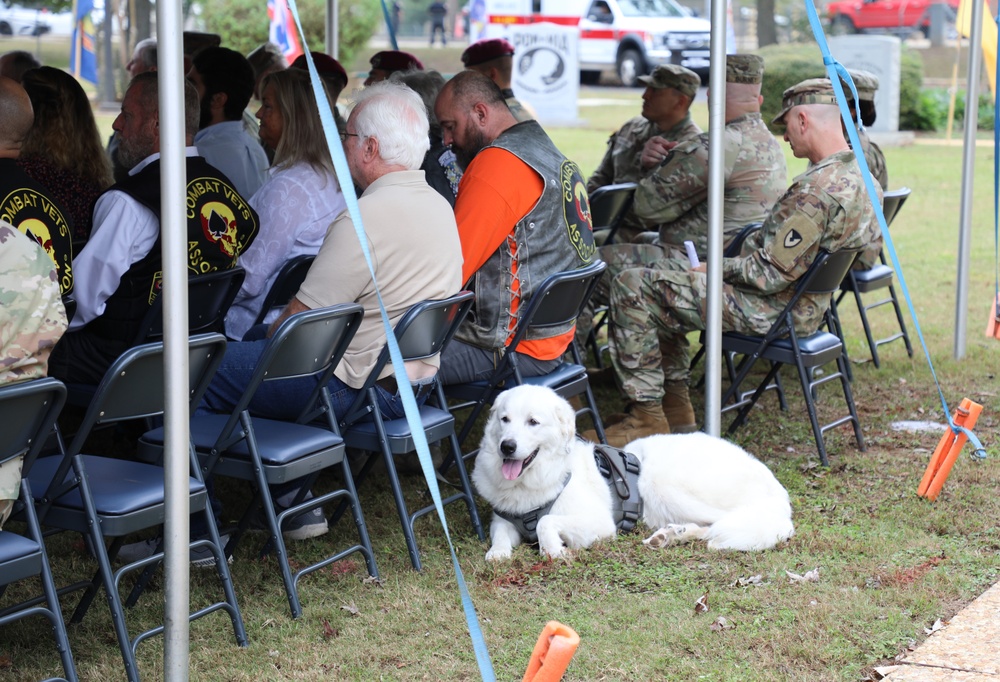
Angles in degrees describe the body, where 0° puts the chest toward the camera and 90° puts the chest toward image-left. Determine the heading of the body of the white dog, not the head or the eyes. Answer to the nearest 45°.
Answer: approximately 45°

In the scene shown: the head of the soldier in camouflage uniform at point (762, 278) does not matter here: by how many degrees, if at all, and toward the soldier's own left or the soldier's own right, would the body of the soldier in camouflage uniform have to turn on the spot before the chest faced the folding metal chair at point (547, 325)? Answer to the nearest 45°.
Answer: approximately 45° to the soldier's own left

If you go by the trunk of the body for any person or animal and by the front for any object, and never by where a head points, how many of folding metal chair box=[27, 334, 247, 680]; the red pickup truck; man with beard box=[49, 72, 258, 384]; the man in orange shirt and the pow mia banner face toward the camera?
1

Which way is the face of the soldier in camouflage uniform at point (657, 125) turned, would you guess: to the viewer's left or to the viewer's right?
to the viewer's left

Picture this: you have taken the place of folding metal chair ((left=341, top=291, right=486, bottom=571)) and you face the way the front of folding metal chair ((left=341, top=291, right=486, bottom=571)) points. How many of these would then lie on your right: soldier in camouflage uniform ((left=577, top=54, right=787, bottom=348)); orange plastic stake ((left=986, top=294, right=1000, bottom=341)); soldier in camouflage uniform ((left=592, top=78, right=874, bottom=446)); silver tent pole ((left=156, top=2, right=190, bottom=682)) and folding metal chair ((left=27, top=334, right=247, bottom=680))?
3

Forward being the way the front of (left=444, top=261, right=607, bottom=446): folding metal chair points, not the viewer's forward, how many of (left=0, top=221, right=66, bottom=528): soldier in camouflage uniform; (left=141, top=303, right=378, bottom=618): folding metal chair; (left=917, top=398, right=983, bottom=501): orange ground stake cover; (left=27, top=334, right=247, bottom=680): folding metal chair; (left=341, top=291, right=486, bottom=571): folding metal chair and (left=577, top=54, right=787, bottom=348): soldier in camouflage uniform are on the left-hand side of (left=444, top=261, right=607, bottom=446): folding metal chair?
4

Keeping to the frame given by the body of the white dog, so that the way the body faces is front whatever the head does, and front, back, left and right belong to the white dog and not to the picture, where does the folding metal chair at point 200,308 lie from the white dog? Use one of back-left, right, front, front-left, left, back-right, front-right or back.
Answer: front-right

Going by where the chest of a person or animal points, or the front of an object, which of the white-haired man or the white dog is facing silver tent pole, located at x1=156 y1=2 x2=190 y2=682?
the white dog

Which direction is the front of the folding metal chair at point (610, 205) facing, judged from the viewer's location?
facing away from the viewer and to the left of the viewer

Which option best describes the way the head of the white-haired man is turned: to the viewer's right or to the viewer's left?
to the viewer's left

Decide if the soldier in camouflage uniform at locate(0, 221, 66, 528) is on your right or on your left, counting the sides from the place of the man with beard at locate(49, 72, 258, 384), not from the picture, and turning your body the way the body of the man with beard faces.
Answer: on your left

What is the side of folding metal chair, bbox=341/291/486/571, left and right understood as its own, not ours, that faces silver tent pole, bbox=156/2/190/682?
left

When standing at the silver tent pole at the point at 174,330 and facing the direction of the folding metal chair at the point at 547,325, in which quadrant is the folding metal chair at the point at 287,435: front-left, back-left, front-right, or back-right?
front-left

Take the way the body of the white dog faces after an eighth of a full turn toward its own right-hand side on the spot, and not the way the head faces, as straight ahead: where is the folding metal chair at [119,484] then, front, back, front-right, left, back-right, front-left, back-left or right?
front-left
